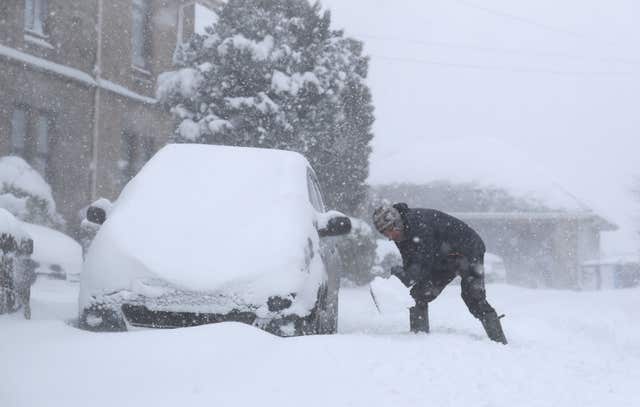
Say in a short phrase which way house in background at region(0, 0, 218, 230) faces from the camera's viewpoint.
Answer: facing the viewer and to the right of the viewer

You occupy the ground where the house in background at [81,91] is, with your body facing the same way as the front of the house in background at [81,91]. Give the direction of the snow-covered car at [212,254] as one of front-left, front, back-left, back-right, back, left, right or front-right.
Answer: front-right

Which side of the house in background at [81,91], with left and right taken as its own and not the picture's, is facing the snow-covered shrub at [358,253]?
front

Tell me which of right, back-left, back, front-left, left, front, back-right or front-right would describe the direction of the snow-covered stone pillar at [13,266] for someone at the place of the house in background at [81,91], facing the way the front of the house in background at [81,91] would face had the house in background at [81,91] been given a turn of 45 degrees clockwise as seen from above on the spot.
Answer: front

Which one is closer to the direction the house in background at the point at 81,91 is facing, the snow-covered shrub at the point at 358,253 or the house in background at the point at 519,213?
the snow-covered shrub

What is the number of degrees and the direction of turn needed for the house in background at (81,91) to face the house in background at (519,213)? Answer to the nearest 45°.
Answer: approximately 90° to its left

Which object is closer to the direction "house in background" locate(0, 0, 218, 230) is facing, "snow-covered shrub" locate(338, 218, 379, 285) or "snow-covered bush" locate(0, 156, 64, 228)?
the snow-covered shrub

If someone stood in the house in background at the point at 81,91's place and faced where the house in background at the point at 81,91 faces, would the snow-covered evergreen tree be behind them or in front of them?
in front
